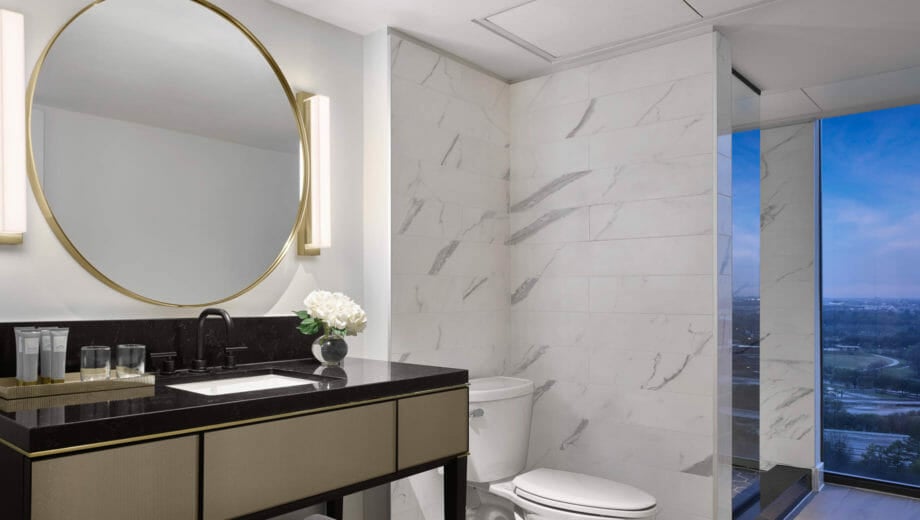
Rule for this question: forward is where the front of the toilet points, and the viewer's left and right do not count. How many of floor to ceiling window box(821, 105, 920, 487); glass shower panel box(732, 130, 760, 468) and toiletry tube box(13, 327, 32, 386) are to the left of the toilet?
2

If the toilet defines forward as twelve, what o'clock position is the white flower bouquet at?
The white flower bouquet is roughly at 3 o'clock from the toilet.

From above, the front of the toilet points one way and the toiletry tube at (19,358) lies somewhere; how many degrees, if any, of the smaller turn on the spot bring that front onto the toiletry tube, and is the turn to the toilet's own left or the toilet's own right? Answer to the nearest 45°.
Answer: approximately 90° to the toilet's own right

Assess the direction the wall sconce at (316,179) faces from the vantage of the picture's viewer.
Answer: facing the viewer and to the right of the viewer

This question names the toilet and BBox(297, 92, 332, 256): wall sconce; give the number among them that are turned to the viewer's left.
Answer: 0

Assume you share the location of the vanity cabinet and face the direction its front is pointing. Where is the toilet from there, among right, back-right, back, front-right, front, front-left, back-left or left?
left

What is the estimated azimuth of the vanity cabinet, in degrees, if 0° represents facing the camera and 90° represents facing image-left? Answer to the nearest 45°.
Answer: approximately 315°

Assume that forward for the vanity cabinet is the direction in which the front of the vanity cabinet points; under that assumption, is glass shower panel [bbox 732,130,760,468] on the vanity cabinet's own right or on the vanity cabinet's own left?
on the vanity cabinet's own left

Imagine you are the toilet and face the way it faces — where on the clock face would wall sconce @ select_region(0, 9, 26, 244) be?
The wall sconce is roughly at 3 o'clock from the toilet.
